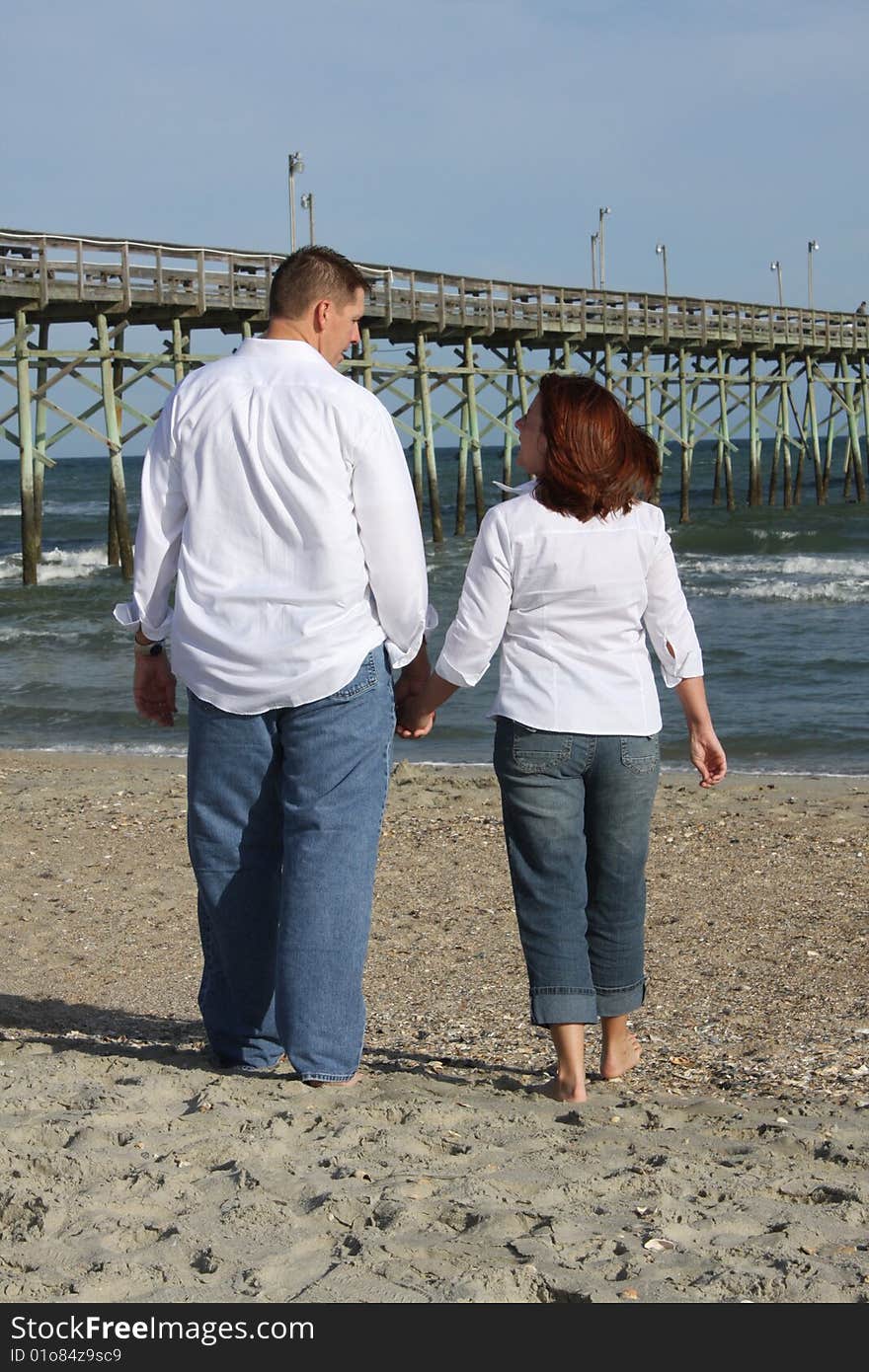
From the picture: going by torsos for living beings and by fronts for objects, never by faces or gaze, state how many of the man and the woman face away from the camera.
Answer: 2

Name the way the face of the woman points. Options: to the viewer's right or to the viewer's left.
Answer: to the viewer's left

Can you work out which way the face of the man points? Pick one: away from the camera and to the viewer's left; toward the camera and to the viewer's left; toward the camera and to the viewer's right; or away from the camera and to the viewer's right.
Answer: away from the camera and to the viewer's right

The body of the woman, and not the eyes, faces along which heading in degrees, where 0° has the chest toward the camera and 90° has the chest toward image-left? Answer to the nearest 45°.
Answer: approximately 180°

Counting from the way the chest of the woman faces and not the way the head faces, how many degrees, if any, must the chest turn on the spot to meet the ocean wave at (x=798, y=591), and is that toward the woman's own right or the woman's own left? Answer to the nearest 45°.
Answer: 0° — they already face it

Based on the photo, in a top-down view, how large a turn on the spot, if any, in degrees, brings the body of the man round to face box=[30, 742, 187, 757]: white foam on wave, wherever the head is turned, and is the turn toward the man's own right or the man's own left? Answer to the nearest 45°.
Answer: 0° — they already face it

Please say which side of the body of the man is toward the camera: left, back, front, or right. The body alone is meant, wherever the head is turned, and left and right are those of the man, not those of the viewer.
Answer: back

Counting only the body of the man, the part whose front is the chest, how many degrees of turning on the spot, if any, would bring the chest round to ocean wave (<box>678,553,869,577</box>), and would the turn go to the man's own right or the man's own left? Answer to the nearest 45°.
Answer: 0° — they already face it

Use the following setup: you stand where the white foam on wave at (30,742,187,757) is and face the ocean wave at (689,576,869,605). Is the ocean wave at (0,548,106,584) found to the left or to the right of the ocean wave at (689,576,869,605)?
left

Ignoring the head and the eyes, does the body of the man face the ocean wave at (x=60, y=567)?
yes
